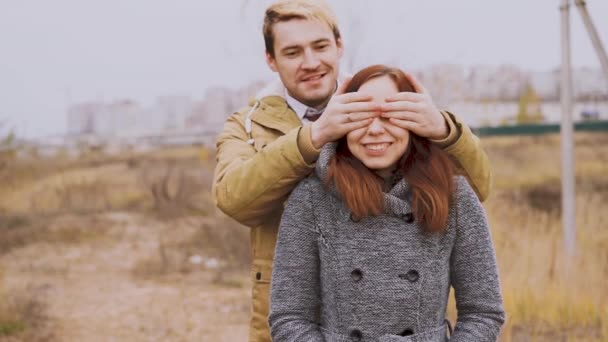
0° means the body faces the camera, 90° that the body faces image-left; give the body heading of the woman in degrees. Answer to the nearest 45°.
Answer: approximately 0°
